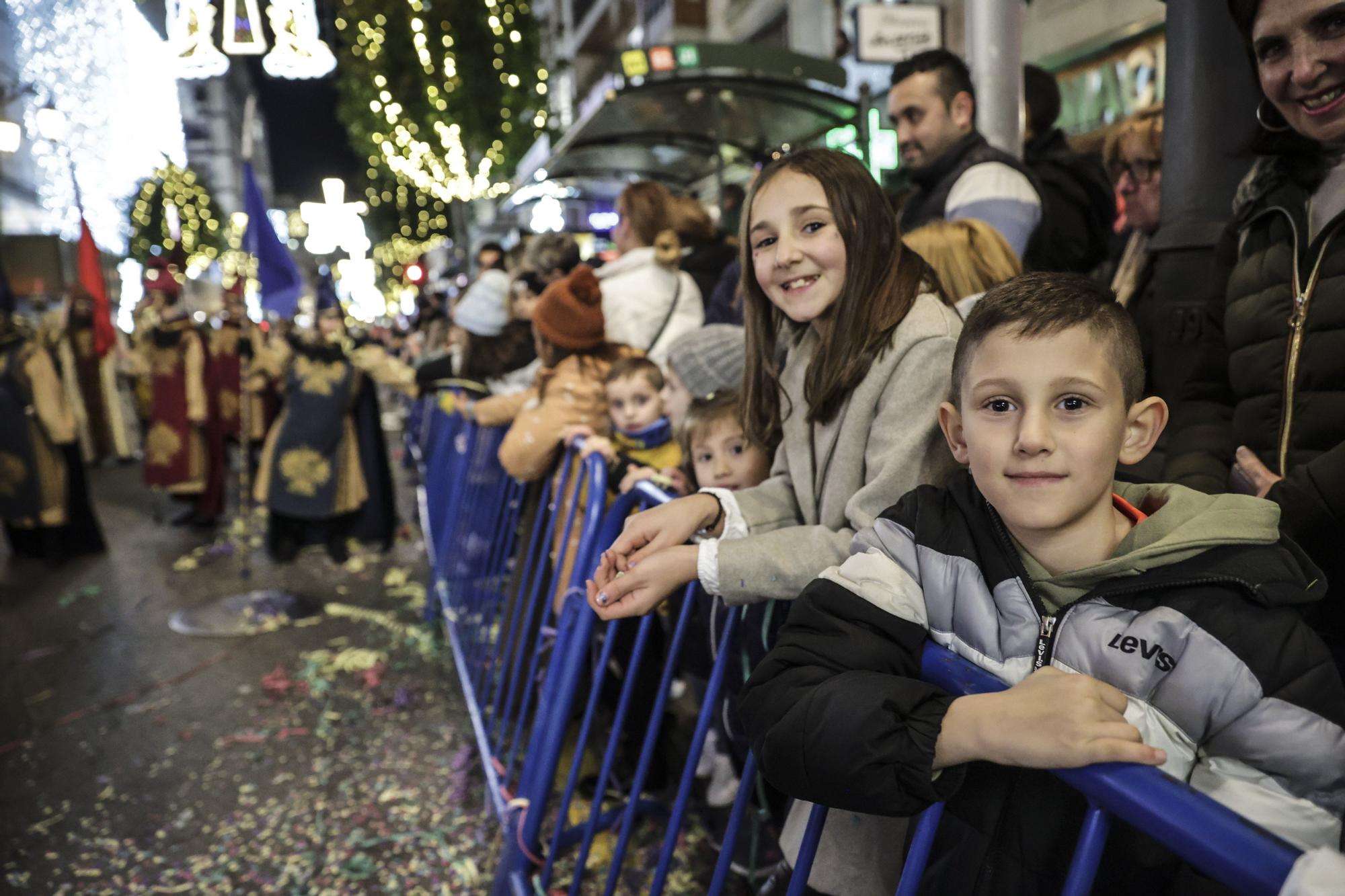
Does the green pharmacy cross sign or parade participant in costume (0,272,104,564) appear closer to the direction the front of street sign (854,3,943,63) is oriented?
the parade participant in costume

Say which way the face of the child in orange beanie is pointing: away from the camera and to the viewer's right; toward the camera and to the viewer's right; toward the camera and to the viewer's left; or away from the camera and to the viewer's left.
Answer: away from the camera and to the viewer's left

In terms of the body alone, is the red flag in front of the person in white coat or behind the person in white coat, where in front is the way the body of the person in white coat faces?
in front

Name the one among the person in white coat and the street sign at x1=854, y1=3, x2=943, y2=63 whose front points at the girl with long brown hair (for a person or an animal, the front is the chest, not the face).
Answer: the street sign

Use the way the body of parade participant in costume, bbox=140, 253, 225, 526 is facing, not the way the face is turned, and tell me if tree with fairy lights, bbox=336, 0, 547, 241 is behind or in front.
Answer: behind

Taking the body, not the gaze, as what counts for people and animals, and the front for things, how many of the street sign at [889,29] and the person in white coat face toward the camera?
1

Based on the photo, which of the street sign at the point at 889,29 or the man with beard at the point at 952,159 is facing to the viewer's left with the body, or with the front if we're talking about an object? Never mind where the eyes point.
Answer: the man with beard

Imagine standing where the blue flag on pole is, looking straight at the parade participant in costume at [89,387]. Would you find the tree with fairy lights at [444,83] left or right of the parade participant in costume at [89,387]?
right

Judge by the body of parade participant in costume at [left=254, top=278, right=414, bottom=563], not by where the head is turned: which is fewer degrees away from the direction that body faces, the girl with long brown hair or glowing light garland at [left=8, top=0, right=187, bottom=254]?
the girl with long brown hair

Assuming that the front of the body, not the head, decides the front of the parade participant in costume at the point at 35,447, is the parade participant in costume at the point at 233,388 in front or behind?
behind
